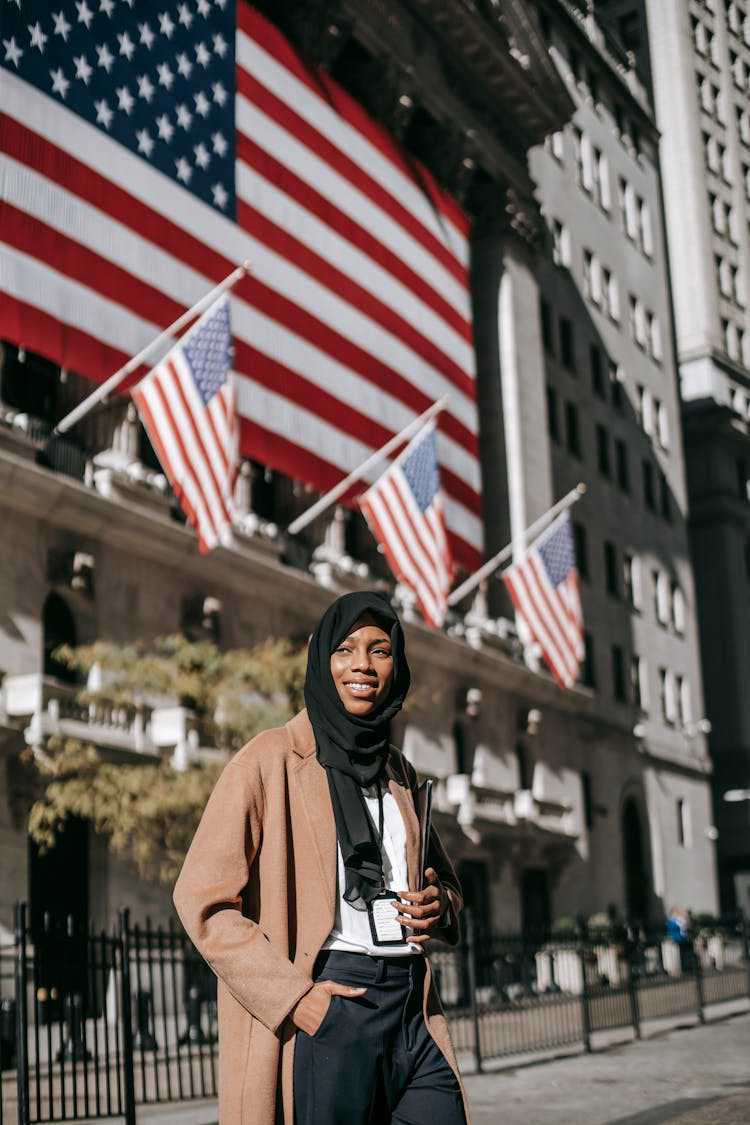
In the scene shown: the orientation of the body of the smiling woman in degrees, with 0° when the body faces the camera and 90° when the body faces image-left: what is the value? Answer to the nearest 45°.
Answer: approximately 315°

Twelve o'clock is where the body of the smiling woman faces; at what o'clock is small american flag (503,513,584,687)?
The small american flag is roughly at 8 o'clock from the smiling woman.

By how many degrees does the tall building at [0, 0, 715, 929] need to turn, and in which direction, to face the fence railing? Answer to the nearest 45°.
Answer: approximately 45° to its right

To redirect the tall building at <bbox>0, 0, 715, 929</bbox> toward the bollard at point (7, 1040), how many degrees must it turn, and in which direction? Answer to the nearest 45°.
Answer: approximately 45° to its right

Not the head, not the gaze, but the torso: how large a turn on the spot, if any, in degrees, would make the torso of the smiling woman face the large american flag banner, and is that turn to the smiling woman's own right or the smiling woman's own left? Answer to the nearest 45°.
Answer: approximately 135° to the smiling woman's own left

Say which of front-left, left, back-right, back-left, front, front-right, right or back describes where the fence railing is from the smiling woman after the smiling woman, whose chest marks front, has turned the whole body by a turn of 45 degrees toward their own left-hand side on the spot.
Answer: left

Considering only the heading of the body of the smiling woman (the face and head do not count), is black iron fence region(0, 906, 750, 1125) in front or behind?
behind
